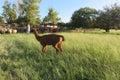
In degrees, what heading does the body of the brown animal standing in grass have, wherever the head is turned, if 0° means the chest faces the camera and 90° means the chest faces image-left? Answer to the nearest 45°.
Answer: approximately 90°
